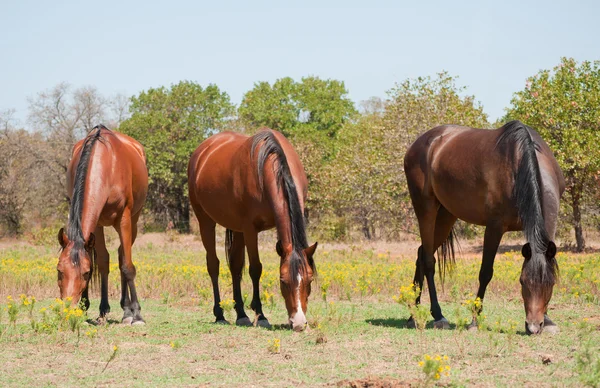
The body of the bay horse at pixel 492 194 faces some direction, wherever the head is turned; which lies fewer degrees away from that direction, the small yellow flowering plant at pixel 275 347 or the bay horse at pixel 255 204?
the small yellow flowering plant

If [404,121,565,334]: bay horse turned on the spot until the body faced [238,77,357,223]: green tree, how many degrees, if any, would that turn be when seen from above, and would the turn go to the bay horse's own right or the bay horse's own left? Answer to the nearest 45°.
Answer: approximately 135° to the bay horse's own left

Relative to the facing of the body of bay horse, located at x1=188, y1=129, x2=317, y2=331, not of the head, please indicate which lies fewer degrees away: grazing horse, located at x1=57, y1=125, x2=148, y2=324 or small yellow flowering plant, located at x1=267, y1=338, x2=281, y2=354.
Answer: the small yellow flowering plant

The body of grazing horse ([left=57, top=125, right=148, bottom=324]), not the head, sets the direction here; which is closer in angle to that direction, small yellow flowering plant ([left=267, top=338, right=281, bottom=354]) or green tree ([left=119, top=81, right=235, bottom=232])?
the small yellow flowering plant

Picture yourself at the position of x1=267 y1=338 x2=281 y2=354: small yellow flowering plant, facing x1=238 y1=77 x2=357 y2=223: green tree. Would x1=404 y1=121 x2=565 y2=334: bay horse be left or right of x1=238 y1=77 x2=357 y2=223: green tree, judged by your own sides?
right

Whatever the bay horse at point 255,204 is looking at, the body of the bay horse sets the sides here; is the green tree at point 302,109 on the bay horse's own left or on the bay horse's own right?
on the bay horse's own left

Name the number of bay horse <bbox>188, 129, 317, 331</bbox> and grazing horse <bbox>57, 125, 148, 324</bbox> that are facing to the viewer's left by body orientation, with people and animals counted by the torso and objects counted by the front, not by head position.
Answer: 0

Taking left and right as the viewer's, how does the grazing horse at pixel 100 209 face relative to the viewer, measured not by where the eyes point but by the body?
facing the viewer

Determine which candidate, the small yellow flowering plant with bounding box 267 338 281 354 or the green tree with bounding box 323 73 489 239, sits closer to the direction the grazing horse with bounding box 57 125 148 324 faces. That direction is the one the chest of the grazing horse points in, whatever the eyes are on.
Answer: the small yellow flowering plant

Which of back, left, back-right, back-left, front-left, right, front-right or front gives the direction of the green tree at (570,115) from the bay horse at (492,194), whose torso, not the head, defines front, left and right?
back-left

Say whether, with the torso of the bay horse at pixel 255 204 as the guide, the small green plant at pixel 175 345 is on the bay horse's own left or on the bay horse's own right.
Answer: on the bay horse's own right

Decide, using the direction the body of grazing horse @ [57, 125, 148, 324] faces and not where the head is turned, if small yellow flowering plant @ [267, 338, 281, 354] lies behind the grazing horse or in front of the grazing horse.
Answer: in front

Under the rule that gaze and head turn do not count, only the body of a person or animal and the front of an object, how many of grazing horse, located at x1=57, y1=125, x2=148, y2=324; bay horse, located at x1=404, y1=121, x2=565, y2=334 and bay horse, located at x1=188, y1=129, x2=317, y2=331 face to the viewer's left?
0

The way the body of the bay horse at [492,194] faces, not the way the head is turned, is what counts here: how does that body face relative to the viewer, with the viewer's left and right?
facing the viewer and to the right of the viewer

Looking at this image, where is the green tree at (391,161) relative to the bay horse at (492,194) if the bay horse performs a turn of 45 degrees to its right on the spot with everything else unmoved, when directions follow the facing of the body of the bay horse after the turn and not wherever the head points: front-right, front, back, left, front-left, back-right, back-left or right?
back

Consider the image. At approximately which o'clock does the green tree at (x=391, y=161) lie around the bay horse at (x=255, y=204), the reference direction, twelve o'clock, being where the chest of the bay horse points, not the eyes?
The green tree is roughly at 8 o'clock from the bay horse.

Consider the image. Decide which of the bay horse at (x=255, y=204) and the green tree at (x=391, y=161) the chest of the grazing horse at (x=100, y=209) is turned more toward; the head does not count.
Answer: the bay horse
